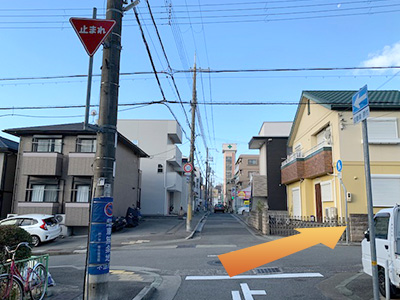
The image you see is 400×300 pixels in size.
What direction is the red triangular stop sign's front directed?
toward the camera

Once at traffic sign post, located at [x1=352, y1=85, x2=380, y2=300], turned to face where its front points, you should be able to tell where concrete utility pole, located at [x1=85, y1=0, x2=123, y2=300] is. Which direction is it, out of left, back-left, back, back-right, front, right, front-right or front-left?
front-right

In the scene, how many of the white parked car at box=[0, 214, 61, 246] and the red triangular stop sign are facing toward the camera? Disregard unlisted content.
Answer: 1

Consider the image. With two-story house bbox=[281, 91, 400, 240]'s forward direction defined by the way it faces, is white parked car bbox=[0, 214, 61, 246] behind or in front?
in front

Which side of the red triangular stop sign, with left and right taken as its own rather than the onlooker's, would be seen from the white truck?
left

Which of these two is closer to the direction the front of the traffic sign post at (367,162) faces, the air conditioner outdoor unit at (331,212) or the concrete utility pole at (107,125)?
the concrete utility pole

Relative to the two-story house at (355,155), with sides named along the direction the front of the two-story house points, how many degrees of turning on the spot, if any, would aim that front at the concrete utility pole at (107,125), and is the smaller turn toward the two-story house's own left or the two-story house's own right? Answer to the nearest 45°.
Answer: approximately 45° to the two-story house's own left

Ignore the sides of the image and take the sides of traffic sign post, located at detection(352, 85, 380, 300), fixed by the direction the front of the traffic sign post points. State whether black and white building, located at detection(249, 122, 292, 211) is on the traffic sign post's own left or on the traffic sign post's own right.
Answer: on the traffic sign post's own right

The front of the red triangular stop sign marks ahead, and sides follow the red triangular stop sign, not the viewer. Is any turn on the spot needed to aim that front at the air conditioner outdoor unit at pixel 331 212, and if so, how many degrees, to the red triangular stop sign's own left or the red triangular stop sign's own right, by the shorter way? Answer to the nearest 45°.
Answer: approximately 135° to the red triangular stop sign's own left

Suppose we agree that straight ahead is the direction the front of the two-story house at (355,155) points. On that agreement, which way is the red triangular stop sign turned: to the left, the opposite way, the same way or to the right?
to the left

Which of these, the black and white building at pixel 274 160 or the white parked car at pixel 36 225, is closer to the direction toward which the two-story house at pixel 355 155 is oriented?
the white parked car

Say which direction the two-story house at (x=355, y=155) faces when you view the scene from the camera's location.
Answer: facing the viewer and to the left of the viewer
